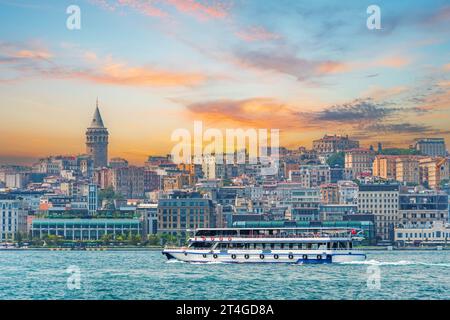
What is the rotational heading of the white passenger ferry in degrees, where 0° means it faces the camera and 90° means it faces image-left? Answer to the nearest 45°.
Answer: approximately 90°
